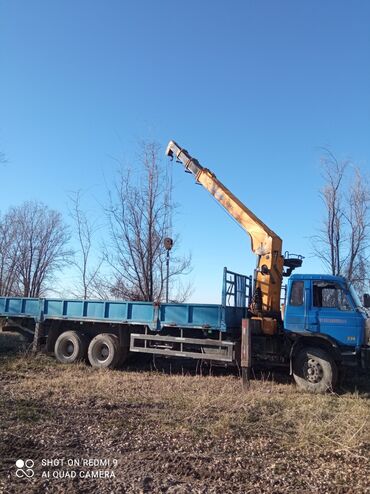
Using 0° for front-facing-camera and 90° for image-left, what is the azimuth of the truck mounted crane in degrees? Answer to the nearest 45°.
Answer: approximately 270°
